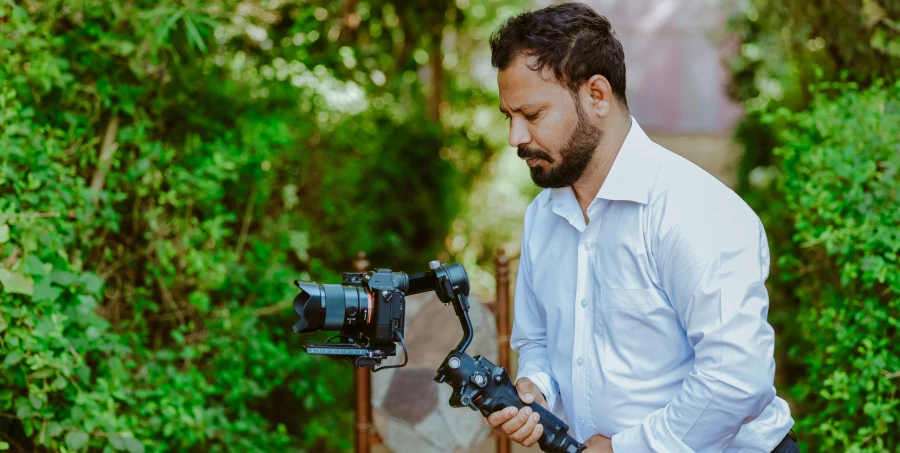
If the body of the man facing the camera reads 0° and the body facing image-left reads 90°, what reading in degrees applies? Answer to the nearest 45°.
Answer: approximately 45°

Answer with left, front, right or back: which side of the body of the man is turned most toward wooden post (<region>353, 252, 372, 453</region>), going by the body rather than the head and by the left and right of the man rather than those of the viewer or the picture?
right

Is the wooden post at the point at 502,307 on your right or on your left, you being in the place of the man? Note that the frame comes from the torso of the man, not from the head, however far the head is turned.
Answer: on your right
